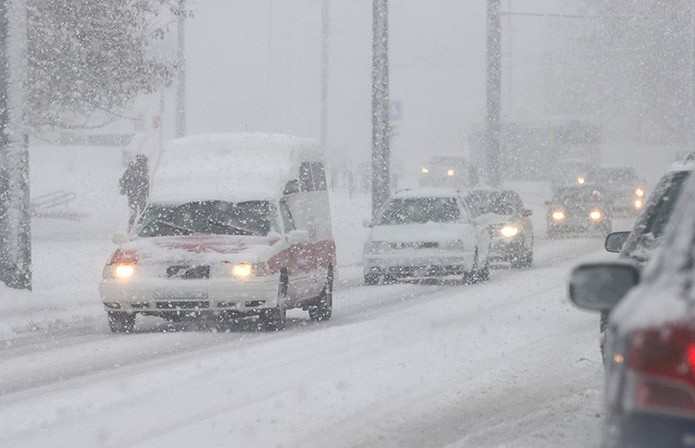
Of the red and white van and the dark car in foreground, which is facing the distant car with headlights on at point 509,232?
the dark car in foreground

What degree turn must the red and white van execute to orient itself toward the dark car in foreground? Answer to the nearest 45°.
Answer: approximately 45° to its left

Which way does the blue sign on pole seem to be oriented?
toward the camera

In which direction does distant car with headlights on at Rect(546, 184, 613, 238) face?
toward the camera

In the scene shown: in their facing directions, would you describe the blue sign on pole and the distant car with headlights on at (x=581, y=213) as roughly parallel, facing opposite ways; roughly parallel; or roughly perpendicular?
roughly parallel

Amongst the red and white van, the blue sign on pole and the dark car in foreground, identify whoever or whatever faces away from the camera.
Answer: the dark car in foreground

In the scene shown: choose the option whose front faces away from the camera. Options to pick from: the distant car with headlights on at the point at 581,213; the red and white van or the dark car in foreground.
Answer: the dark car in foreground

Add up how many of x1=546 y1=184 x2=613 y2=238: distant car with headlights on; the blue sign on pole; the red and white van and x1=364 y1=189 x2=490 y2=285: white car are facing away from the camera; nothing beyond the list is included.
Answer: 0

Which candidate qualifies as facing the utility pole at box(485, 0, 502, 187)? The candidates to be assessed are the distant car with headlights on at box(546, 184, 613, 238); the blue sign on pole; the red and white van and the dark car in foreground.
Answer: the dark car in foreground

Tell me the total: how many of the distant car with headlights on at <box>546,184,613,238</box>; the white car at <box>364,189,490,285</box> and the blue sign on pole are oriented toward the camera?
3

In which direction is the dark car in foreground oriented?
away from the camera

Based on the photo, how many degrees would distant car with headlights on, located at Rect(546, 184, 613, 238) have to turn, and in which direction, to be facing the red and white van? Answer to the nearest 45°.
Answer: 0° — it already faces it

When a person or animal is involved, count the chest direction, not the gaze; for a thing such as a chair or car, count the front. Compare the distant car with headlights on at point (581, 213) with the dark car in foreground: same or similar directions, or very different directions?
very different directions

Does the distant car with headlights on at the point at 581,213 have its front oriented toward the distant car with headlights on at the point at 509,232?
yes

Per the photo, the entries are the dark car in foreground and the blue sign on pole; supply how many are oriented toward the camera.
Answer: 1

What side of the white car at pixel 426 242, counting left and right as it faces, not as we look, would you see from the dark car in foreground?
front
